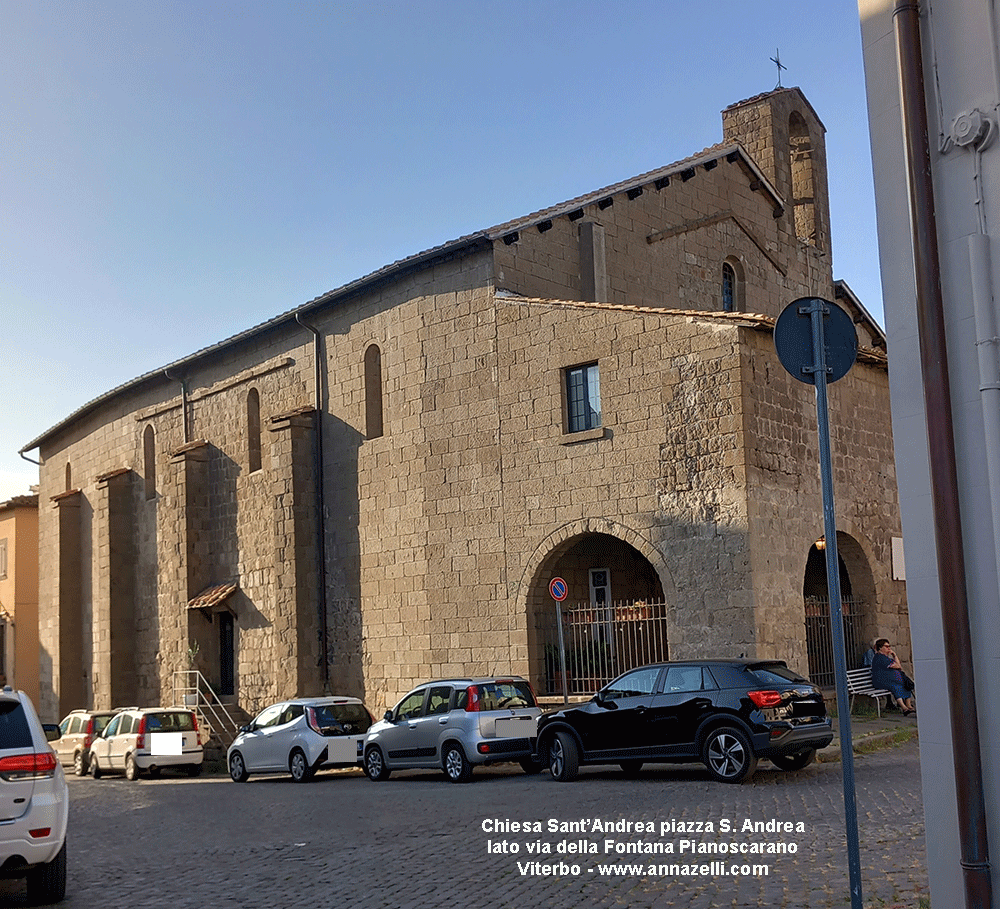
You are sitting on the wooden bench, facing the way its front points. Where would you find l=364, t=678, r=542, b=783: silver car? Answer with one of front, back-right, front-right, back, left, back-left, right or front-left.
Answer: right

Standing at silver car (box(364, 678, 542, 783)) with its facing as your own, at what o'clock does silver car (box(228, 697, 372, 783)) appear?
silver car (box(228, 697, 372, 783)) is roughly at 12 o'clock from silver car (box(364, 678, 542, 783)).

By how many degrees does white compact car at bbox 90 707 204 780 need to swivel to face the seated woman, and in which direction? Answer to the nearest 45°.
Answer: approximately 180°

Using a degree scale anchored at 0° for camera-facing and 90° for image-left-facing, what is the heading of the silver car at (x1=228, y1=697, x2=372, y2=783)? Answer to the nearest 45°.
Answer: approximately 135°

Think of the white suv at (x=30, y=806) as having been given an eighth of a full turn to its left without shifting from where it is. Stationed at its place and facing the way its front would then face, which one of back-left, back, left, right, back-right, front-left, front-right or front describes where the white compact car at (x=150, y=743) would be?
front-right

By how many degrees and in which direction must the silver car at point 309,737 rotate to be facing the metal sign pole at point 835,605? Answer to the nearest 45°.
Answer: approximately 135° to its left

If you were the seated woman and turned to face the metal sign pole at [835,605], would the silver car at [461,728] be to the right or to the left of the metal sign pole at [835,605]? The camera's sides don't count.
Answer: right

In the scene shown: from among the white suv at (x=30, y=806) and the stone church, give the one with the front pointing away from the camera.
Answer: the white suv

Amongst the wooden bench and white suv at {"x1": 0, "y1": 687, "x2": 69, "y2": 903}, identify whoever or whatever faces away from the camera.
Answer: the white suv

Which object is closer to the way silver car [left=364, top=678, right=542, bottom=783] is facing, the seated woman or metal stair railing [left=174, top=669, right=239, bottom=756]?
the metal stair railing

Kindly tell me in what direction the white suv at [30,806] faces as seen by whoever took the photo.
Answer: facing away from the viewer

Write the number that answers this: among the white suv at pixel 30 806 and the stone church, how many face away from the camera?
1
